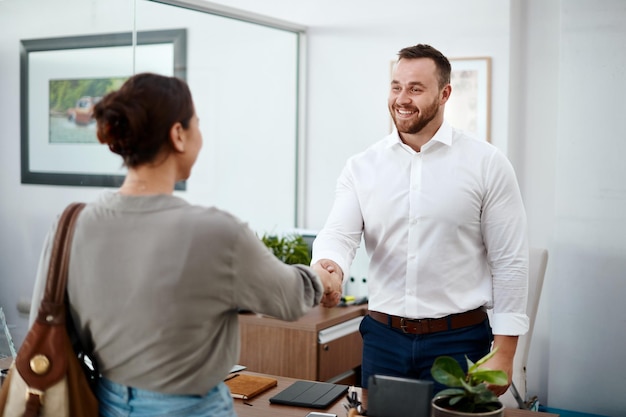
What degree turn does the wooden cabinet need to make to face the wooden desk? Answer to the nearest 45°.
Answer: approximately 45° to its right

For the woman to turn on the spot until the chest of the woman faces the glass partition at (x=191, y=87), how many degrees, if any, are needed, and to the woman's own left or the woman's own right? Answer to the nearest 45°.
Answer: approximately 45° to the woman's own left

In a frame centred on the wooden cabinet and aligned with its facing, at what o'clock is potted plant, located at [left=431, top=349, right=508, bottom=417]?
The potted plant is roughly at 1 o'clock from the wooden cabinet.

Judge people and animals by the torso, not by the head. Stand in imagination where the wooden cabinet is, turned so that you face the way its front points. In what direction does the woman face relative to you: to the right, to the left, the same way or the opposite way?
to the left

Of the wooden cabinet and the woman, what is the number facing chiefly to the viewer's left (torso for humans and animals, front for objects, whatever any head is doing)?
0

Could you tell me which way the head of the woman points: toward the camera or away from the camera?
away from the camera

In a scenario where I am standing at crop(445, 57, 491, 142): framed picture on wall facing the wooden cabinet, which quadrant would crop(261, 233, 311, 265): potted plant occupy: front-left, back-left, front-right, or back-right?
front-right

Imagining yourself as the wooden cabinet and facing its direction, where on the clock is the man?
The man is roughly at 1 o'clock from the wooden cabinet.

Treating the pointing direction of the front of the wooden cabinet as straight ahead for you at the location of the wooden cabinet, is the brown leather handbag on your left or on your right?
on your right

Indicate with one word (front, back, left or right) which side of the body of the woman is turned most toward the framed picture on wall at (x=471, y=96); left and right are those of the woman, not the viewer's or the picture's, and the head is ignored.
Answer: front

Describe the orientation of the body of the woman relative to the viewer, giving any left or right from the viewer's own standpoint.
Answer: facing away from the viewer and to the right of the viewer

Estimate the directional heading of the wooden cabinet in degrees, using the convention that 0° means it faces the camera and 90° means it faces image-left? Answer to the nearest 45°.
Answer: approximately 315°

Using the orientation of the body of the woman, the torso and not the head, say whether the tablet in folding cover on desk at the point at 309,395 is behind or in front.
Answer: in front

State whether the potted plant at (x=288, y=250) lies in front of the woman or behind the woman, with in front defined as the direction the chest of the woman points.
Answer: in front
